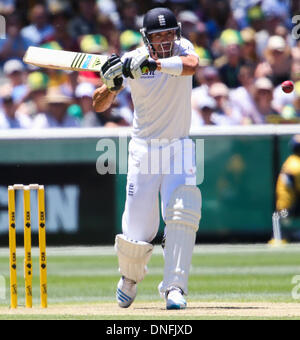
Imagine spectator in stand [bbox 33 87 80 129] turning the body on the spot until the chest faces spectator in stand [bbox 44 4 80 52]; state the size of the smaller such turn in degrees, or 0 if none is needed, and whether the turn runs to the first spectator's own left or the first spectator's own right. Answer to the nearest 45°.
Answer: approximately 180°

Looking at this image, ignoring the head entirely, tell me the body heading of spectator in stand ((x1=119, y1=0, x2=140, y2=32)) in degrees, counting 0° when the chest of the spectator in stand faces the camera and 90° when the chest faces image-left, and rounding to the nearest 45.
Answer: approximately 0°

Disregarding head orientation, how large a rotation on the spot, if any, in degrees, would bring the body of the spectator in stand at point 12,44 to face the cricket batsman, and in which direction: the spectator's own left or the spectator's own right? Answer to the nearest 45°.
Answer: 0° — they already face them

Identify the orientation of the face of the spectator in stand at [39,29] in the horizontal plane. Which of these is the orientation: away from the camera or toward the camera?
toward the camera

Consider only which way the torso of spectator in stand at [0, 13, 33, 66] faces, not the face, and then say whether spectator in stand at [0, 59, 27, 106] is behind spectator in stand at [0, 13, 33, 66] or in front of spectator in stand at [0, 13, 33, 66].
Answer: in front

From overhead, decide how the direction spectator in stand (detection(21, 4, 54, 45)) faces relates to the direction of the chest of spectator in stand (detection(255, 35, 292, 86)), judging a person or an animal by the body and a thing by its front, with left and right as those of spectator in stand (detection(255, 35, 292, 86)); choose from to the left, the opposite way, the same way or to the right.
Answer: the same way

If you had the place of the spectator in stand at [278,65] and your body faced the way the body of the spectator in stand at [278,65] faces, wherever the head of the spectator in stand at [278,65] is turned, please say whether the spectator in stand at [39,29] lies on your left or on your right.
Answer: on your right

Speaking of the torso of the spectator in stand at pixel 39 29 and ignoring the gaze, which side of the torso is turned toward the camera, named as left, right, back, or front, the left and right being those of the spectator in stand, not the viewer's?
front

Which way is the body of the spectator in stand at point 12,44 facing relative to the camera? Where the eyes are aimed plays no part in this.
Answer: toward the camera

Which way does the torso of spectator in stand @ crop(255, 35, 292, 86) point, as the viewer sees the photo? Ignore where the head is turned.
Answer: toward the camera

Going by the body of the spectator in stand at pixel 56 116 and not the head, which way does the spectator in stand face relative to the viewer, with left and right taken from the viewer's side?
facing the viewer

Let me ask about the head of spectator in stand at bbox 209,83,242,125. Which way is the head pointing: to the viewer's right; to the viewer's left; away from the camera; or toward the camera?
toward the camera

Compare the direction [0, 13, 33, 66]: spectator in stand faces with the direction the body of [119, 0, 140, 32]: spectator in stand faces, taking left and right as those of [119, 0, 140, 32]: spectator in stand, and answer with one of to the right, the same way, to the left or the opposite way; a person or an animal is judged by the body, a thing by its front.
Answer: the same way
